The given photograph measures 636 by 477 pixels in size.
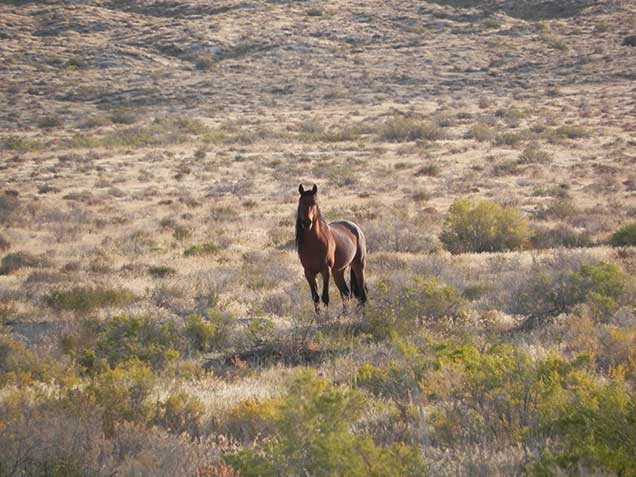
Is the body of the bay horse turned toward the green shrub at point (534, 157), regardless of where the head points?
no

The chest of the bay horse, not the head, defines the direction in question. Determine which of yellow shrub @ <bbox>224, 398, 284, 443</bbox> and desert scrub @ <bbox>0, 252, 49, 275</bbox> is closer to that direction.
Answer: the yellow shrub

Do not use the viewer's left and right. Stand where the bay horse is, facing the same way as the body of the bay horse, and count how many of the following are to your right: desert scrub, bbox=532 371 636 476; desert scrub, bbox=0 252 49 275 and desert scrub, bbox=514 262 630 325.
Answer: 1

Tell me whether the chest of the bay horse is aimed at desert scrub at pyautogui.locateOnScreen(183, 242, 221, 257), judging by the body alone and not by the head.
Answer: no

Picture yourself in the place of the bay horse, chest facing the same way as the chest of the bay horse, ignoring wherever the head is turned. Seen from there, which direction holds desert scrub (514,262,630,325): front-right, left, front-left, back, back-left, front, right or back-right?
back-left

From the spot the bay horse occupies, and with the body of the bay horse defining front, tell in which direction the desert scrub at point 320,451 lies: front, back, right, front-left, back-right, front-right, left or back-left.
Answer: front-left

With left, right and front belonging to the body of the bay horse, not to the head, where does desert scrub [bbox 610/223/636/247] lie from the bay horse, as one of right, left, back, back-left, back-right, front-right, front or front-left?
back

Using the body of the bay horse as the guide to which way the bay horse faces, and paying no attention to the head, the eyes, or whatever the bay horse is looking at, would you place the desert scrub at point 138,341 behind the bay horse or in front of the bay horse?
in front

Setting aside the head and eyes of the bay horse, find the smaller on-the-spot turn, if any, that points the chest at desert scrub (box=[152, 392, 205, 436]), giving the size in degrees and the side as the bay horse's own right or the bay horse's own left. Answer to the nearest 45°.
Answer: approximately 45° to the bay horse's own left

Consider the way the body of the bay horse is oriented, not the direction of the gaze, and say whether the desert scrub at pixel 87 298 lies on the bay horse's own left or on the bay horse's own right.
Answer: on the bay horse's own right

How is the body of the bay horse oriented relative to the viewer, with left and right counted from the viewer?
facing the viewer and to the left of the viewer

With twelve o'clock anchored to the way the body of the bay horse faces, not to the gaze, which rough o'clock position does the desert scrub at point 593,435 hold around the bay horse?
The desert scrub is roughly at 10 o'clock from the bay horse.

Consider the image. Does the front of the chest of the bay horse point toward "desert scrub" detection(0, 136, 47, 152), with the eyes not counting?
no

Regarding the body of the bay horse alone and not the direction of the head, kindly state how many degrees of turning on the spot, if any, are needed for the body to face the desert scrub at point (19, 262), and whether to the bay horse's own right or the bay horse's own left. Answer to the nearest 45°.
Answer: approximately 90° to the bay horse's own right

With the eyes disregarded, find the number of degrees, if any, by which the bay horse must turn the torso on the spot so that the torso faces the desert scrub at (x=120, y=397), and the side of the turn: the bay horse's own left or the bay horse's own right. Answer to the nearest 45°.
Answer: approximately 45° to the bay horse's own left

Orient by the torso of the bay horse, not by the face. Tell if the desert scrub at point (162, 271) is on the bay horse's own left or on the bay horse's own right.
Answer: on the bay horse's own right

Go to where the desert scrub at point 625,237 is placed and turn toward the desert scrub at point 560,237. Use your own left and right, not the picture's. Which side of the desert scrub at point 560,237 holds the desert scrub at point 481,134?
right

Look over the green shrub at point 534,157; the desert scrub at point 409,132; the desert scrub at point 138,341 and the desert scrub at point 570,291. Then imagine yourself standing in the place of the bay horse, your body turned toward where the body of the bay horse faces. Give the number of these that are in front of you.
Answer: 1

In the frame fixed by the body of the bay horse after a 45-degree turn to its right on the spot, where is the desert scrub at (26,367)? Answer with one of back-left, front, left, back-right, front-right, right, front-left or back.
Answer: front-left

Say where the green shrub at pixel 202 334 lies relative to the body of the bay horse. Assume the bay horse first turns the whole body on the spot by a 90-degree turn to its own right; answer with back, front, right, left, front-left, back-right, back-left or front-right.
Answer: left
